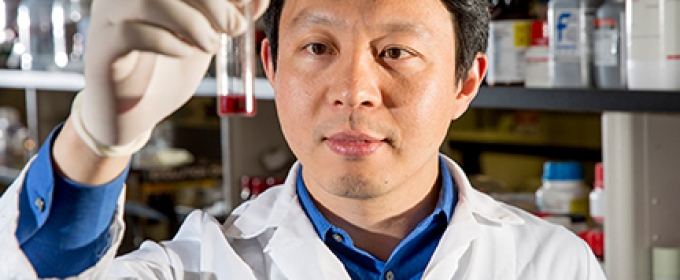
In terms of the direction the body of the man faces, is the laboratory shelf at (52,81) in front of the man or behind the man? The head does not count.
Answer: behind

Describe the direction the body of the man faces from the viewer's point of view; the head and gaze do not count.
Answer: toward the camera

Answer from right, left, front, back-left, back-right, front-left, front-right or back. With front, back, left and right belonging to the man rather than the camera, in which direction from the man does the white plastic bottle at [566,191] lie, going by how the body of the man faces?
back-left

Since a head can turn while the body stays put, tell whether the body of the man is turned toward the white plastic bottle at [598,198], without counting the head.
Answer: no
